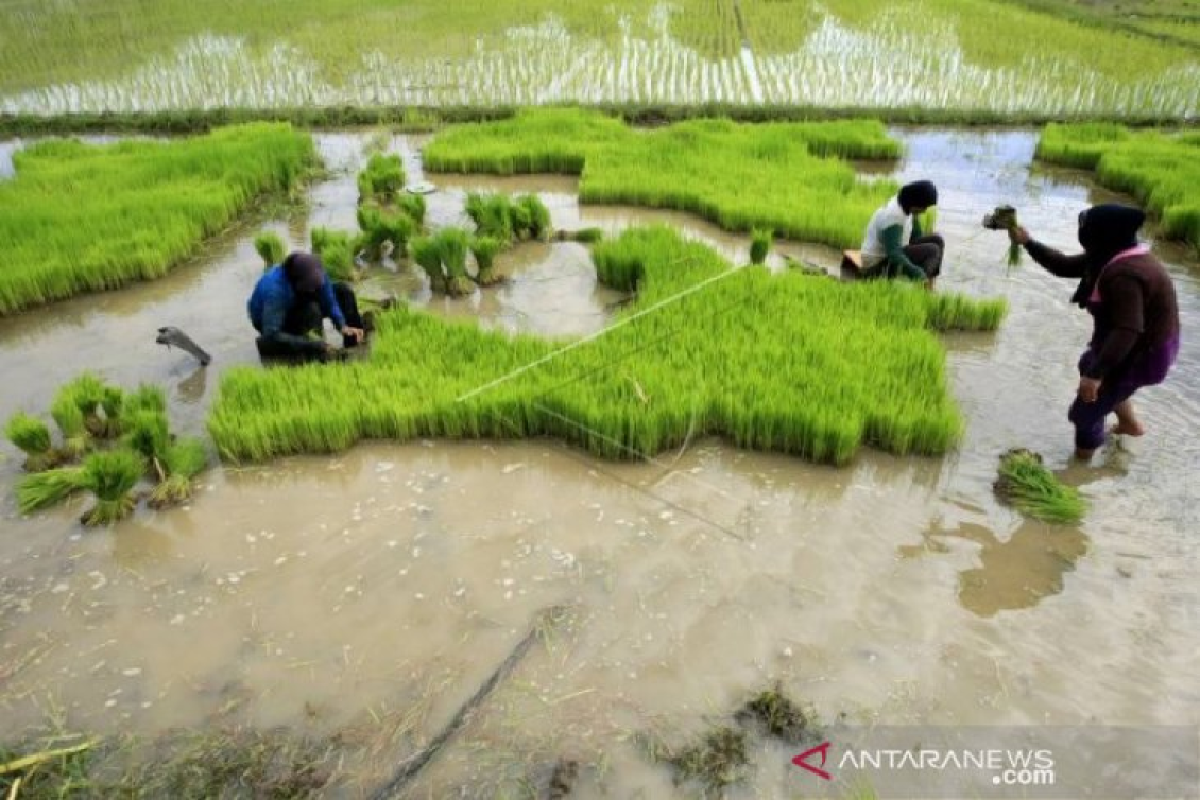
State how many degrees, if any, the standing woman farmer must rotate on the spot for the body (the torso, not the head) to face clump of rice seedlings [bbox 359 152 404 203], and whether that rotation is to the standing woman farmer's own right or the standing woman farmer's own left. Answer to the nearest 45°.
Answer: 0° — they already face it

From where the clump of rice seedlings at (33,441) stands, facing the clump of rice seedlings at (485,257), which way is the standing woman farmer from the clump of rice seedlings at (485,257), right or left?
right

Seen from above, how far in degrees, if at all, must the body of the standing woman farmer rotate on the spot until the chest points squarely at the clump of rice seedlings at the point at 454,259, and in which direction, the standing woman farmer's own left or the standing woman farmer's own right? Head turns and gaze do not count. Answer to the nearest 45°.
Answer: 0° — they already face it

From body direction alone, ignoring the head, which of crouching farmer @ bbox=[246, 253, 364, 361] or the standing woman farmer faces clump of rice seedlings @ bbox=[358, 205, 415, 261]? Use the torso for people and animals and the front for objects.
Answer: the standing woman farmer

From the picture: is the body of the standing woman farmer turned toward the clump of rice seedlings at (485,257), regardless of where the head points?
yes

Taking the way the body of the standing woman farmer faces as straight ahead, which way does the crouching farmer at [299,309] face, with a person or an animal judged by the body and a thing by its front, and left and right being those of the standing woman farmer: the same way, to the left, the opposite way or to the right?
the opposite way

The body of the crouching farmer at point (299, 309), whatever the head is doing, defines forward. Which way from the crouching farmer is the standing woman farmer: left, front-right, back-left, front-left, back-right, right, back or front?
front

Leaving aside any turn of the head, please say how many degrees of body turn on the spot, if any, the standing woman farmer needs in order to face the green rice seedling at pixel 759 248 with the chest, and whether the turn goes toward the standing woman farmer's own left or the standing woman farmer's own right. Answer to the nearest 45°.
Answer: approximately 45° to the standing woman farmer's own right

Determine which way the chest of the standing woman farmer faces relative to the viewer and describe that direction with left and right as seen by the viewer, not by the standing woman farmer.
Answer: facing to the left of the viewer

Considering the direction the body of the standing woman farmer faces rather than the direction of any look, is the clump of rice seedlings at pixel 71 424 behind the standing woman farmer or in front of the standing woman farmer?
in front

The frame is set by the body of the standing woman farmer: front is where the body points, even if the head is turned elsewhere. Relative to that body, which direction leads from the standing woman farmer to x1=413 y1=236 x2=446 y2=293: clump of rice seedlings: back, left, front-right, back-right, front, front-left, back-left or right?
front

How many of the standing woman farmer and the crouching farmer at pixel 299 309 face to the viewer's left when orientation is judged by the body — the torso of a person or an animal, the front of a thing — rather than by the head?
1

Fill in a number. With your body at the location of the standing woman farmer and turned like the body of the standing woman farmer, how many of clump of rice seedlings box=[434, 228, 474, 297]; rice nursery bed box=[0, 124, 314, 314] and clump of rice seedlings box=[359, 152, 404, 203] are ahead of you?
3

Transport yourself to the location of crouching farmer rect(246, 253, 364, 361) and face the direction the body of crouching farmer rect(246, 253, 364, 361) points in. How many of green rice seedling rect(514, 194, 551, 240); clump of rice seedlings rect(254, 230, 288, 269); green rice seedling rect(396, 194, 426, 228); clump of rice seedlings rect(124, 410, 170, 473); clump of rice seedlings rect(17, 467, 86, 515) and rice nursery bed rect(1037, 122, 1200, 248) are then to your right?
2

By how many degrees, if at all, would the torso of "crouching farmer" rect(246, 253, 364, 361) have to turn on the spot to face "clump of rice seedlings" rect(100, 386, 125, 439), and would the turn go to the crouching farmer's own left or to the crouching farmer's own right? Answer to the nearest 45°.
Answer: approximately 135° to the crouching farmer's own right
